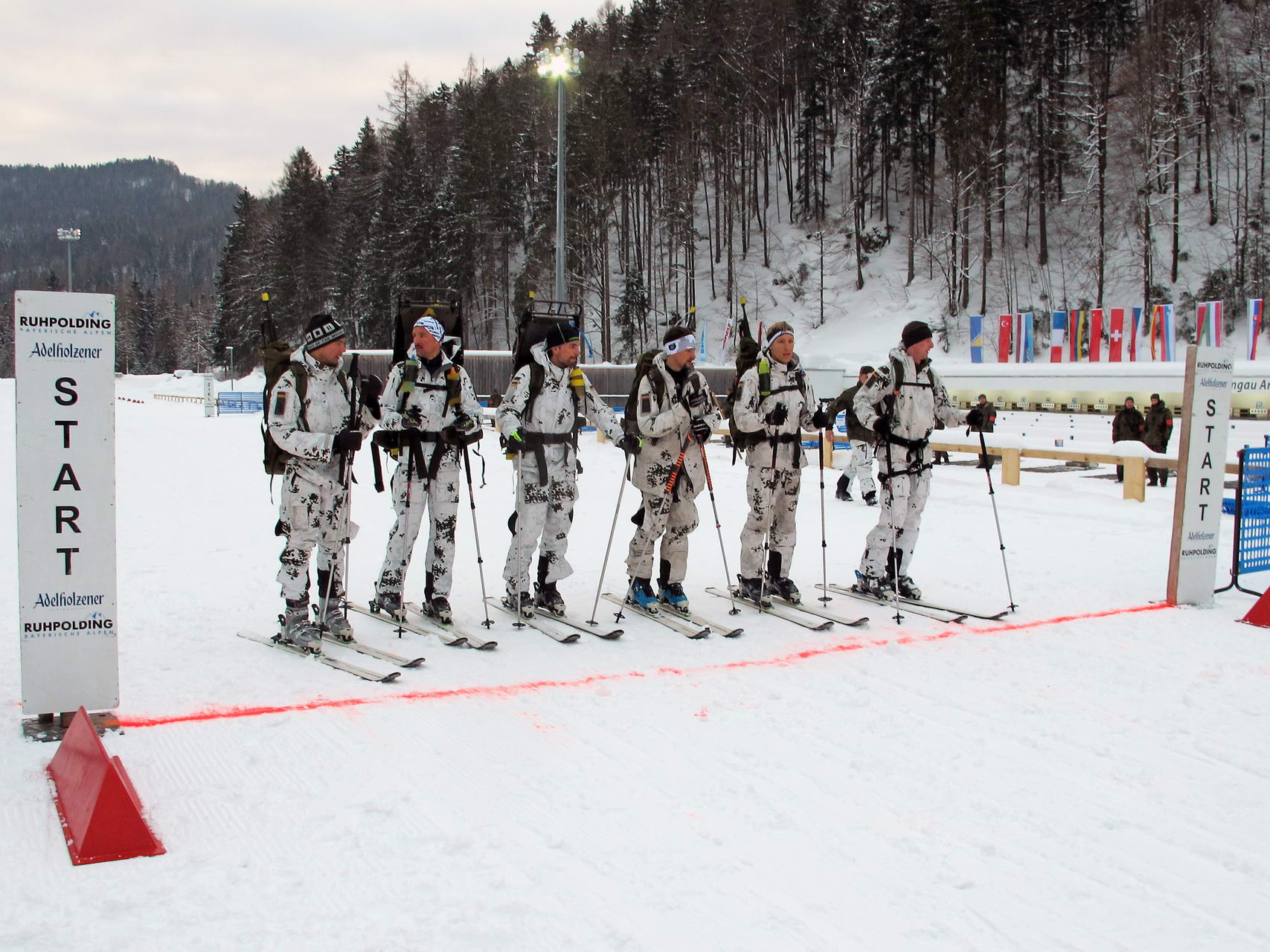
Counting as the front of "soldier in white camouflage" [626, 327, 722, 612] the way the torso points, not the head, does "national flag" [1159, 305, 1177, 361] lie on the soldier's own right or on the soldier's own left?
on the soldier's own left

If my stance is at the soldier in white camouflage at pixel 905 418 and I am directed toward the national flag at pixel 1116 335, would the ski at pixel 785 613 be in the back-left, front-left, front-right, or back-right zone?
back-left

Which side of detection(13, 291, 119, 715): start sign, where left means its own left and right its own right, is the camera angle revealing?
front

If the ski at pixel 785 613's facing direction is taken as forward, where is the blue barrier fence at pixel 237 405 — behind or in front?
behind

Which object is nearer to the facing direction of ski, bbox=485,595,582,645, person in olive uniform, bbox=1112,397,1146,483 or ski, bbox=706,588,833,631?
the ski

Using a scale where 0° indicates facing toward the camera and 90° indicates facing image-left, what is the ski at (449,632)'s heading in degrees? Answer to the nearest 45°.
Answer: approximately 315°

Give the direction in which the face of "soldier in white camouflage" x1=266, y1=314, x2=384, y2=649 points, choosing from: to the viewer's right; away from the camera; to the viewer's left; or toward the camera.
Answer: to the viewer's right

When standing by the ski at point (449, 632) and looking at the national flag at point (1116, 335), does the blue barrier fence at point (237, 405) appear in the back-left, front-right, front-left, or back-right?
front-left

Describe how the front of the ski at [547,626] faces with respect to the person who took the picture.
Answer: facing the viewer and to the right of the viewer

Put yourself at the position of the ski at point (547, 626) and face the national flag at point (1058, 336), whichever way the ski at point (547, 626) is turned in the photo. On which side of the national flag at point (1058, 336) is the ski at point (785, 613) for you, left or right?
right
